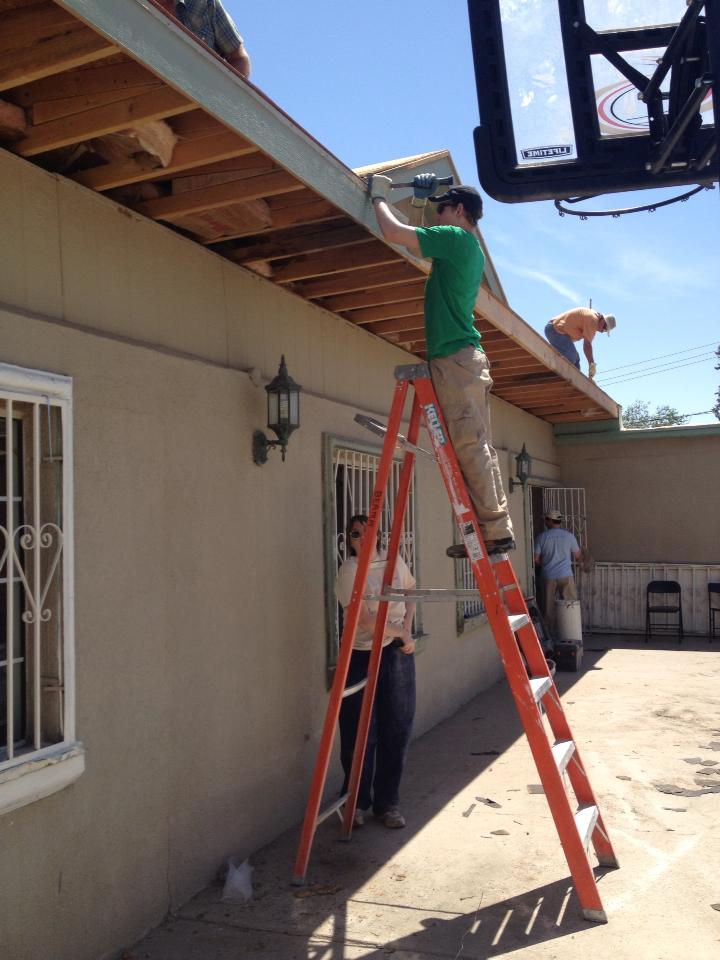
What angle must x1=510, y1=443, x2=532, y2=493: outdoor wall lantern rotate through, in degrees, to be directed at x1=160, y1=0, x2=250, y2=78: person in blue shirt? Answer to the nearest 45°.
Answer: approximately 90° to its right

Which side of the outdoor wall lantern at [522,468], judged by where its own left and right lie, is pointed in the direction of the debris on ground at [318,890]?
right

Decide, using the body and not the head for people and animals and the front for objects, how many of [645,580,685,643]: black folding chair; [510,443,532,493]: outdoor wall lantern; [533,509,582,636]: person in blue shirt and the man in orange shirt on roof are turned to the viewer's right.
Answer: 2

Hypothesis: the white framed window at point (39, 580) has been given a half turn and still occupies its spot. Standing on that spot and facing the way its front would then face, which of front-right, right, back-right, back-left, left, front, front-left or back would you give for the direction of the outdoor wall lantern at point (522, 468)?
right

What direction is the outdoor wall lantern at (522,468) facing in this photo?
to the viewer's right

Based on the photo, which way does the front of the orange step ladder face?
to the viewer's right

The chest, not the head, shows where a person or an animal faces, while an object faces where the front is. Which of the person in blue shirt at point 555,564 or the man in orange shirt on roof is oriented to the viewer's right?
the man in orange shirt on roof

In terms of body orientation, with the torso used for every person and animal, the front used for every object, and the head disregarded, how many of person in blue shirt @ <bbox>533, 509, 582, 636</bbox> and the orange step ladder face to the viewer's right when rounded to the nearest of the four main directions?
1

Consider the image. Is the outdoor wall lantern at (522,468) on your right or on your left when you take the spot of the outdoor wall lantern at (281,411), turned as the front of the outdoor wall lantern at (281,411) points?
on your left

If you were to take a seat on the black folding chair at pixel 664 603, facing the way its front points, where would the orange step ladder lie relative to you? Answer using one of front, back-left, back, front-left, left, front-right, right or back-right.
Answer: front

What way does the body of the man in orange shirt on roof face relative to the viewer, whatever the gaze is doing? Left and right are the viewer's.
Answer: facing to the right of the viewer
